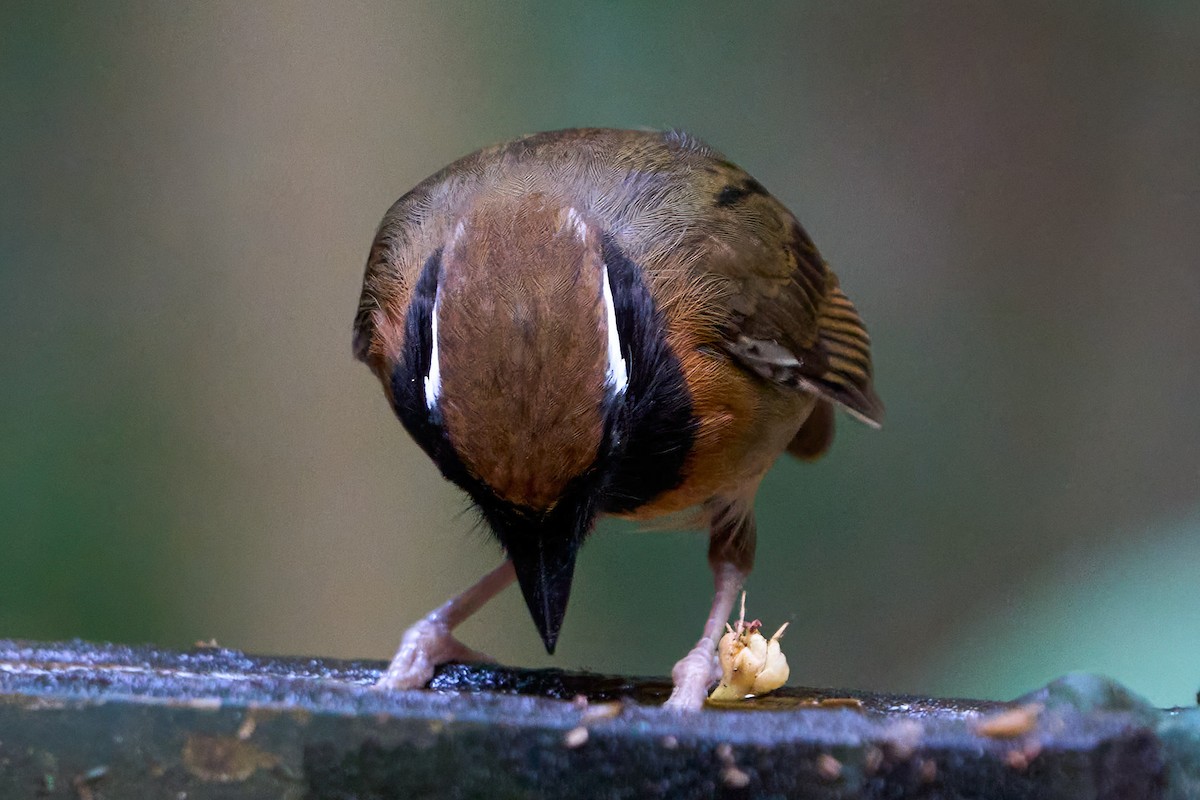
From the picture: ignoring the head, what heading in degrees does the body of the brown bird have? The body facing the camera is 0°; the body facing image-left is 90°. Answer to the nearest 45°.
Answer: approximately 45°
